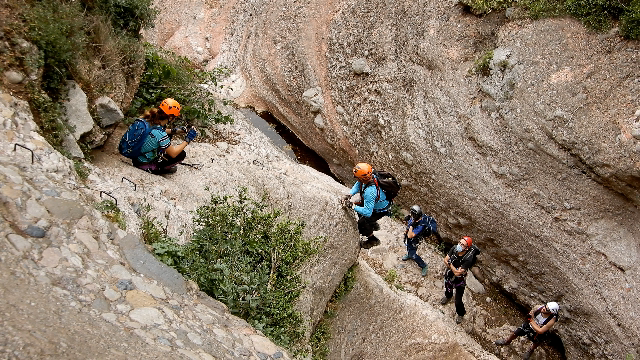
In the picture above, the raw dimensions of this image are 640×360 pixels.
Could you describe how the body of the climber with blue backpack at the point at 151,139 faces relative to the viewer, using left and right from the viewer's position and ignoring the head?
facing to the right of the viewer

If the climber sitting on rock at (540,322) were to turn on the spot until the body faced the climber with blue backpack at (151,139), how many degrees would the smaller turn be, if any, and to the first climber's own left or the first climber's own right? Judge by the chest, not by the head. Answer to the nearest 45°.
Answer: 0° — they already face them

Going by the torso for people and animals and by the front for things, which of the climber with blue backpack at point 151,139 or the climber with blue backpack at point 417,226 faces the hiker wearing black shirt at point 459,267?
the climber with blue backpack at point 151,139

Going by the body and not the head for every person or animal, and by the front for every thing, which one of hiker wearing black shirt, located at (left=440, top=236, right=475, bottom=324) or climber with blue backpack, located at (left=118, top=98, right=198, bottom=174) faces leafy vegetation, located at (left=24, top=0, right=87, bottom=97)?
the hiker wearing black shirt

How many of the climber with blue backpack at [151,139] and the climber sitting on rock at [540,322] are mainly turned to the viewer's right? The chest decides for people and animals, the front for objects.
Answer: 1

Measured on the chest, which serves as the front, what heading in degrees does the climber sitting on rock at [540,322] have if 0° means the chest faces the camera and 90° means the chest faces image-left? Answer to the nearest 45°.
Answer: approximately 45°

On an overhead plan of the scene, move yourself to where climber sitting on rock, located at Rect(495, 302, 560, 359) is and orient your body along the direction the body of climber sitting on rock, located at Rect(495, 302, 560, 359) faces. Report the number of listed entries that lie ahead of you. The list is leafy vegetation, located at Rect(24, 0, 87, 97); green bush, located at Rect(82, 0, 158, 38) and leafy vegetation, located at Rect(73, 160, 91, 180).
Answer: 3

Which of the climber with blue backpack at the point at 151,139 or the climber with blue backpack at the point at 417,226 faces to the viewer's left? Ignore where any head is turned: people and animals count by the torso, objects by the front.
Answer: the climber with blue backpack at the point at 417,226

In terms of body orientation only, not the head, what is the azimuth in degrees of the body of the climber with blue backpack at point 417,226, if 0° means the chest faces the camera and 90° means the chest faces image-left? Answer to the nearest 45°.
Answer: approximately 90°

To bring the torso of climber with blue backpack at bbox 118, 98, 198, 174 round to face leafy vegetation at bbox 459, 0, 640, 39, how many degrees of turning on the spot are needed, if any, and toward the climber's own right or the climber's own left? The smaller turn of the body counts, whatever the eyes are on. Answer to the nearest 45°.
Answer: approximately 45° to the climber's own left
